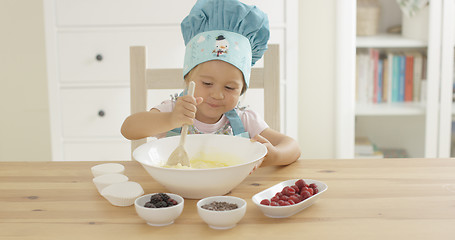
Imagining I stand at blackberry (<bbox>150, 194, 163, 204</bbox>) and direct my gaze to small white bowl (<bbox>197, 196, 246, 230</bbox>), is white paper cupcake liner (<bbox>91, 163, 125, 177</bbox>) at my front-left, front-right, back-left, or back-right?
back-left

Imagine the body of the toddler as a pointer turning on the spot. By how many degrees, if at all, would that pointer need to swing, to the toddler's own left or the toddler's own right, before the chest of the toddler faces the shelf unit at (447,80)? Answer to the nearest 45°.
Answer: approximately 135° to the toddler's own left

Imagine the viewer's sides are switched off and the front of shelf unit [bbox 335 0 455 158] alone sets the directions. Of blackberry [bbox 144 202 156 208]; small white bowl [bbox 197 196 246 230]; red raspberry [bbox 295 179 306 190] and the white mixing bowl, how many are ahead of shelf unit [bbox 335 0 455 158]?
4

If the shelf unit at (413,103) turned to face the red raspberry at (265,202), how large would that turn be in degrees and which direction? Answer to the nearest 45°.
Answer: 0° — it already faces it

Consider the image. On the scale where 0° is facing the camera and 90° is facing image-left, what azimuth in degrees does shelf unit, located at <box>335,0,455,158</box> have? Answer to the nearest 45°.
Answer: approximately 0°

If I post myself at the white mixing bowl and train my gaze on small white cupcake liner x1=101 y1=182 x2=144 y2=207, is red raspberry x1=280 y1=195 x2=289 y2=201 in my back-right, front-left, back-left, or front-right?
back-left

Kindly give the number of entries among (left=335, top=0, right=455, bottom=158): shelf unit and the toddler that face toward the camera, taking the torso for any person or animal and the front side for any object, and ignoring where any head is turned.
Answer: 2

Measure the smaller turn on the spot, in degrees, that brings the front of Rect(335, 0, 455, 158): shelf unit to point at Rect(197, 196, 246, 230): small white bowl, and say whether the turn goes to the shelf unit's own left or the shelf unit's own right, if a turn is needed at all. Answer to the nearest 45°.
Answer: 0° — it already faces it

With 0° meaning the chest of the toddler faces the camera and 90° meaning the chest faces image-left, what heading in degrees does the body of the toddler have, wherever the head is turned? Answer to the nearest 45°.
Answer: approximately 0°
